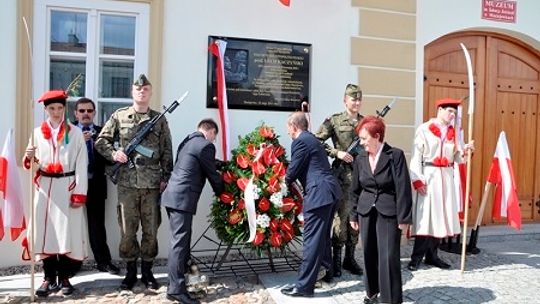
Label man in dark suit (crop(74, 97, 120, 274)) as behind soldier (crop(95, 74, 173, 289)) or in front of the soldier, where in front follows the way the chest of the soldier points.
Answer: behind

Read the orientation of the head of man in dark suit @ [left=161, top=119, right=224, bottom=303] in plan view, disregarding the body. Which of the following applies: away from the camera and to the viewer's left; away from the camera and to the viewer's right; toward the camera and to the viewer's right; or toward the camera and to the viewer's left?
away from the camera and to the viewer's right

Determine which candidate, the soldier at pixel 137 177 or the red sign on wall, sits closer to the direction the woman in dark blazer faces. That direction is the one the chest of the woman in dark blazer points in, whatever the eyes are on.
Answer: the soldier

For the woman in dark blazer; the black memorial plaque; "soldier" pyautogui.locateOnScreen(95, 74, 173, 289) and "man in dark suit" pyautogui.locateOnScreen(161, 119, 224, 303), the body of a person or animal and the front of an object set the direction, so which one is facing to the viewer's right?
the man in dark suit

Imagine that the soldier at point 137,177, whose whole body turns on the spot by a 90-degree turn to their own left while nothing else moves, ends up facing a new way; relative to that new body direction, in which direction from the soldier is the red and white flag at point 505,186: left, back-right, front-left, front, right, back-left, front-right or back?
front

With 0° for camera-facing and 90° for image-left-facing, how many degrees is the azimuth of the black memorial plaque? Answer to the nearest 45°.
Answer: approximately 0°

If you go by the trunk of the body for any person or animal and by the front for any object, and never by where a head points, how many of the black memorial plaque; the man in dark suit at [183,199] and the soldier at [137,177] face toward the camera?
2

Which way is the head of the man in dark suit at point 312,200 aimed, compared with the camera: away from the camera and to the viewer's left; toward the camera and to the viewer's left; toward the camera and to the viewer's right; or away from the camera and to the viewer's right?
away from the camera and to the viewer's left

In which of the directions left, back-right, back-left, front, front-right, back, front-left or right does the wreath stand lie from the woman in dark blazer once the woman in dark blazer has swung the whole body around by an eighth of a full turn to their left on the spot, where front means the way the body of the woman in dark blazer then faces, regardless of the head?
back-right

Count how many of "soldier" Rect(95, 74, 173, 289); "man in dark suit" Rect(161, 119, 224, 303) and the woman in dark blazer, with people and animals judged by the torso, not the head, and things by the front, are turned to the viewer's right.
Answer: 1

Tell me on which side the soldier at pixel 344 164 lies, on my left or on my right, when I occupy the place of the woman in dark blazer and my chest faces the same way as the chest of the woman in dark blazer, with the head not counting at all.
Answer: on my right

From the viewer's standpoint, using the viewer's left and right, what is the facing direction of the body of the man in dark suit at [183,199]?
facing to the right of the viewer

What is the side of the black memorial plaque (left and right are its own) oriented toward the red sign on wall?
left

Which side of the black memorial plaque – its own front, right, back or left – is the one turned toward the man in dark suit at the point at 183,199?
front

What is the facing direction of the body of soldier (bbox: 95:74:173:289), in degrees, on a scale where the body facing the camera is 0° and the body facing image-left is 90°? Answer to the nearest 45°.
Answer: approximately 0°

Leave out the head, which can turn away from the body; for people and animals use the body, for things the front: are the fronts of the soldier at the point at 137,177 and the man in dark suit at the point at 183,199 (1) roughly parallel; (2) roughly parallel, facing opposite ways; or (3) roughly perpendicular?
roughly perpendicular
